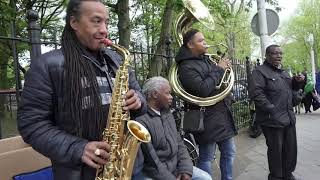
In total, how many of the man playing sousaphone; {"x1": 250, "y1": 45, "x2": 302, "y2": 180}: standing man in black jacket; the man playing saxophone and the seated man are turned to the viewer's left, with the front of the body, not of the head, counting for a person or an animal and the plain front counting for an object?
0

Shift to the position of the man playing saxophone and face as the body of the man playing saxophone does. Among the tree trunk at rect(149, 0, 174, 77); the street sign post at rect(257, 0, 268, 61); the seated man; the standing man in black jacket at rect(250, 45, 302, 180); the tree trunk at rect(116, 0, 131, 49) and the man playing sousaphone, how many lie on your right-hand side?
0

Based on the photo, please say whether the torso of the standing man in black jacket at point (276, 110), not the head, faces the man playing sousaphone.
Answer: no

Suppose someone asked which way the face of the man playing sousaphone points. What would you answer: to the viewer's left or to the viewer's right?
to the viewer's right

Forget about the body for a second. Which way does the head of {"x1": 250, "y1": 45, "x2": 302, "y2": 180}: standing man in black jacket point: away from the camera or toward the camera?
toward the camera

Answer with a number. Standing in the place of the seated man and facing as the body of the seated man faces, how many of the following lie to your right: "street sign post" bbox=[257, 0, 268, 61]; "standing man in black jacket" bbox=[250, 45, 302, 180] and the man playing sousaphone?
0

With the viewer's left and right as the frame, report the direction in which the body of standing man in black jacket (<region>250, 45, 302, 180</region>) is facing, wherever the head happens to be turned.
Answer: facing the viewer and to the right of the viewer

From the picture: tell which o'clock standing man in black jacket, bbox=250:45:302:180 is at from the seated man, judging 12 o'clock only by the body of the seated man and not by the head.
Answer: The standing man in black jacket is roughly at 9 o'clock from the seated man.

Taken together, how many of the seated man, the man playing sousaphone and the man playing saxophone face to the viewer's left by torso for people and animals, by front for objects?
0

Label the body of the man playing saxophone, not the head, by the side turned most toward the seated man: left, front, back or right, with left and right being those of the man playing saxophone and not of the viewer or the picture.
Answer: left

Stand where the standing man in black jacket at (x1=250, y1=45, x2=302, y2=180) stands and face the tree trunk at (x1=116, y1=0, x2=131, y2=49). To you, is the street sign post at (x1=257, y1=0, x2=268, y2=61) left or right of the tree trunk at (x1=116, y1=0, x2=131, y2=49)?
right

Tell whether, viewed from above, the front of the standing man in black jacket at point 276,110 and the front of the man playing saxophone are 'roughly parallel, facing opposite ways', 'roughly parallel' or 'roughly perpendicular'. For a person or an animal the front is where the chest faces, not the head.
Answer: roughly parallel

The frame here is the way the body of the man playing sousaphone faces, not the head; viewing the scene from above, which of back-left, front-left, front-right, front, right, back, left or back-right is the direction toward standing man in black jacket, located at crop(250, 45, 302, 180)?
front-left

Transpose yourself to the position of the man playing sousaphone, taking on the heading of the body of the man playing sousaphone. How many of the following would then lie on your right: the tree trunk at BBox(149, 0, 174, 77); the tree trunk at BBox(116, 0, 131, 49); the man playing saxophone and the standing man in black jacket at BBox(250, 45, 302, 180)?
1
